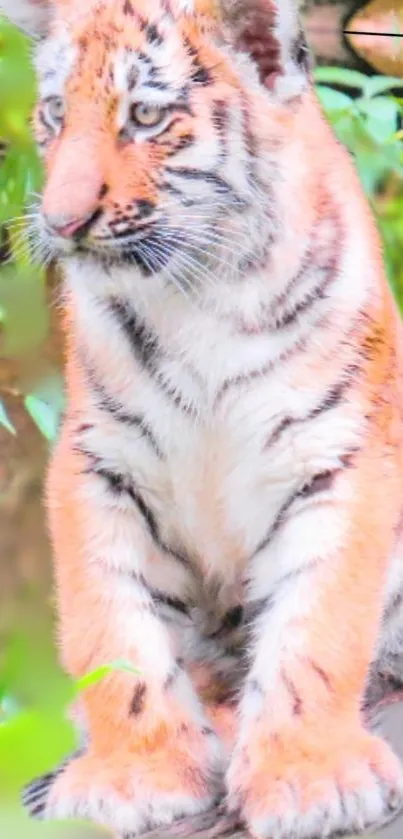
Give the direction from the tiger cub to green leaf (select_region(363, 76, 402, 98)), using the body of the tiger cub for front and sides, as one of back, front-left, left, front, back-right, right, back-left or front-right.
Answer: back-left

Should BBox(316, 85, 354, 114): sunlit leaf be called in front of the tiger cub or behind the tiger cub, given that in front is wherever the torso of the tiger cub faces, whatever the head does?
behind

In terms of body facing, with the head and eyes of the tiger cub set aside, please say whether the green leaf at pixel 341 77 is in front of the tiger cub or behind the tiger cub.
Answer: behind

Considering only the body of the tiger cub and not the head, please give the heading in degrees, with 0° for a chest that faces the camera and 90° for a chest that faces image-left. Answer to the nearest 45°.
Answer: approximately 0°
